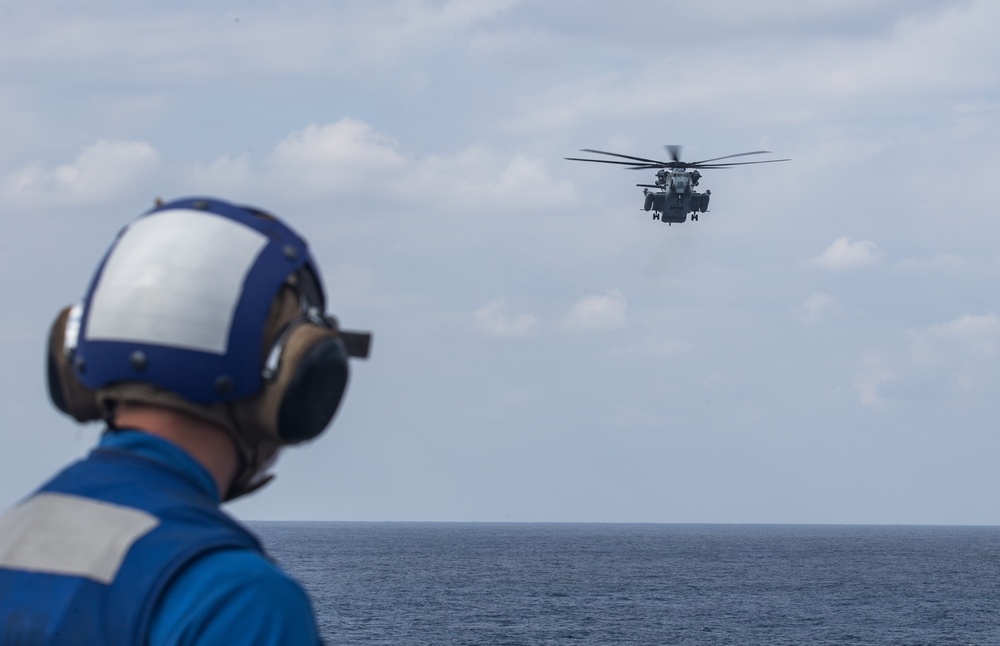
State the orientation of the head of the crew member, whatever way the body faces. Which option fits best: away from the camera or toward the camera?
away from the camera

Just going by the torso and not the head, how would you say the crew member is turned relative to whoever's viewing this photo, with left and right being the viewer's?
facing away from the viewer and to the right of the viewer
